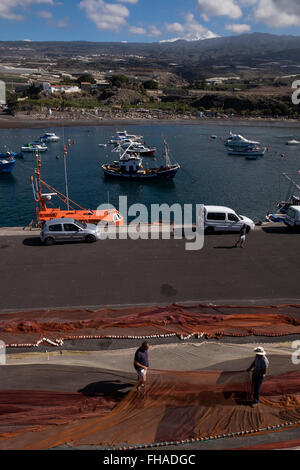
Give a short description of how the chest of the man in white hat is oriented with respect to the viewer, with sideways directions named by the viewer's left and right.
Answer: facing to the left of the viewer

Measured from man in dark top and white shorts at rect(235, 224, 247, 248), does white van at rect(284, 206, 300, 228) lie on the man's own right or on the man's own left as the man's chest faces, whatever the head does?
on the man's own left

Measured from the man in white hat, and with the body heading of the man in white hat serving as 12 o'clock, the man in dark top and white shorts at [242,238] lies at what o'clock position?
The man in dark top and white shorts is roughly at 3 o'clock from the man in white hat.

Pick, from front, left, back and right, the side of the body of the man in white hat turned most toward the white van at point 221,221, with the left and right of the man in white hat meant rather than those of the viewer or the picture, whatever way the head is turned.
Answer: right

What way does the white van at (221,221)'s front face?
to the viewer's right

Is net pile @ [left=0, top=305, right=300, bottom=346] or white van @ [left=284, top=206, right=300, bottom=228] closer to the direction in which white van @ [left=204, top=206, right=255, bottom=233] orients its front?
the white van

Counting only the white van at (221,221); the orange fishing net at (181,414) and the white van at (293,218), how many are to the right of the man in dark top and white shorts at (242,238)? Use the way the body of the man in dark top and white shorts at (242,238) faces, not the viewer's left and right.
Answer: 1

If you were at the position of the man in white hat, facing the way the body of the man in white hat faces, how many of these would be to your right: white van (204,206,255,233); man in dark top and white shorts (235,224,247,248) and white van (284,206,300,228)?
3

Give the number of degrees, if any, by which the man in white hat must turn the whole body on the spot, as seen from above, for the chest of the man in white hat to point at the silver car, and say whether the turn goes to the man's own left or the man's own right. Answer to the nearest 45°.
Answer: approximately 45° to the man's own right

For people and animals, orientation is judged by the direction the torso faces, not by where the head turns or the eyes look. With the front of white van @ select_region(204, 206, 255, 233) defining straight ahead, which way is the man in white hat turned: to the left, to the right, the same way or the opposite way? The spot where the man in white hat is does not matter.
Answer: the opposite way

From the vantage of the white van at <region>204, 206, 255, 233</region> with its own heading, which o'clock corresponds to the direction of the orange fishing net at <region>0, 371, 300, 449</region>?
The orange fishing net is roughly at 3 o'clock from the white van.
